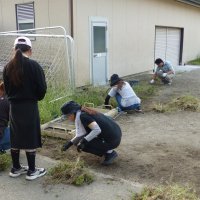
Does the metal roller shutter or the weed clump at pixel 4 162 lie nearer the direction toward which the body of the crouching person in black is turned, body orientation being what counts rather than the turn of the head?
the weed clump

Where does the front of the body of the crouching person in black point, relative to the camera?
to the viewer's left

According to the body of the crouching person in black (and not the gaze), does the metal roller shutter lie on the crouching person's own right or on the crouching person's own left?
on the crouching person's own right

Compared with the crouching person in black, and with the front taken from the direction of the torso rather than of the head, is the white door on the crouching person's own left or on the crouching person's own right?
on the crouching person's own right

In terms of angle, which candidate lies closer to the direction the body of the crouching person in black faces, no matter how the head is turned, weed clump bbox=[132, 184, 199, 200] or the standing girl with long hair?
the standing girl with long hair

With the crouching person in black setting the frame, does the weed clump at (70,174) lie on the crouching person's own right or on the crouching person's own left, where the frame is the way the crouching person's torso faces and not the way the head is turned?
on the crouching person's own left

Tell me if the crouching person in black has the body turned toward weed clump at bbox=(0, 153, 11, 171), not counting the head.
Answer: yes

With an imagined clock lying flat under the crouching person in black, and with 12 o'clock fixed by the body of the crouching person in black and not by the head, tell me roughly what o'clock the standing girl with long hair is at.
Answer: The standing girl with long hair is roughly at 11 o'clock from the crouching person in black.

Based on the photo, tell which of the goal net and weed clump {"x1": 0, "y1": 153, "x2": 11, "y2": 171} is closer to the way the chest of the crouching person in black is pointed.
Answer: the weed clump

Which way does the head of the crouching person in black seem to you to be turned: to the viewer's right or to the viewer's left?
to the viewer's left

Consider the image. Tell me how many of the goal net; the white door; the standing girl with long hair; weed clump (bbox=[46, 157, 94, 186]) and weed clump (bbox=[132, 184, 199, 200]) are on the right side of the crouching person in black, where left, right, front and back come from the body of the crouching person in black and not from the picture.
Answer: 2
